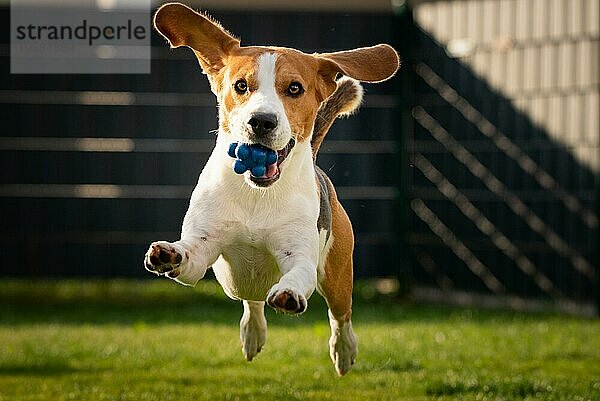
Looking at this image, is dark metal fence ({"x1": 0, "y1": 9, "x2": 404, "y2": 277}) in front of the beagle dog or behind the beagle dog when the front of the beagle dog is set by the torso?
behind

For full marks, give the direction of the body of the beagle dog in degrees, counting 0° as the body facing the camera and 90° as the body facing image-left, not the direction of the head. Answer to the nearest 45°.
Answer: approximately 0°

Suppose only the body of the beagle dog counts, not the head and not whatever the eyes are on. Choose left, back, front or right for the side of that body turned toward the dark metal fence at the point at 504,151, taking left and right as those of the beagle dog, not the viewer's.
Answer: back
